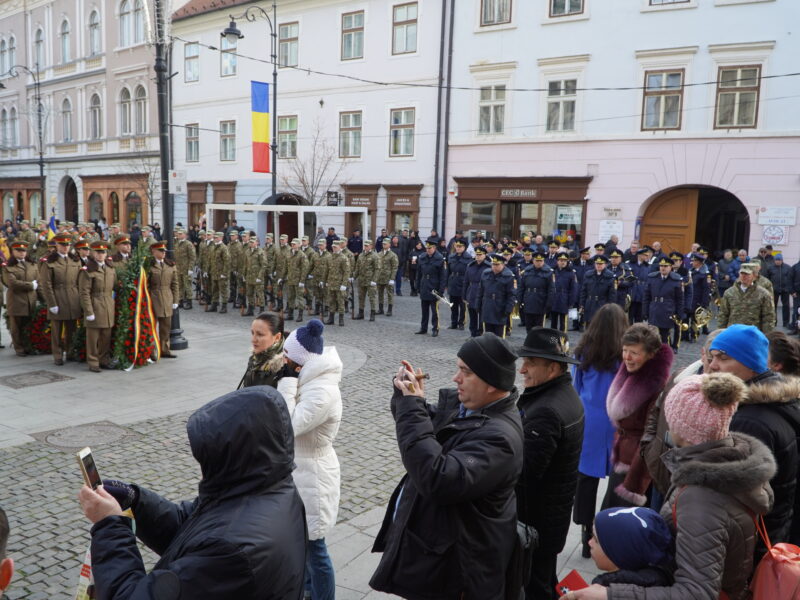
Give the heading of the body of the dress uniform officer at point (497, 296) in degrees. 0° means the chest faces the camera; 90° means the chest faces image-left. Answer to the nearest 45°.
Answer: approximately 45°

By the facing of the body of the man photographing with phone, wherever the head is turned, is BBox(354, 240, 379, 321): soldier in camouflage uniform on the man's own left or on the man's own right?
on the man's own right

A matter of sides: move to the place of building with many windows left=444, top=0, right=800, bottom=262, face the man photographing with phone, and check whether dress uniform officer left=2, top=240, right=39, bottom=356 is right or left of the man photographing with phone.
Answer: right

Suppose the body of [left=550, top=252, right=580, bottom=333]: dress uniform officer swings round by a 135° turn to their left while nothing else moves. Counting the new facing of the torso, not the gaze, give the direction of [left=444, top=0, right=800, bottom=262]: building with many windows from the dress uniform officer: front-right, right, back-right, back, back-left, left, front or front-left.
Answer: left

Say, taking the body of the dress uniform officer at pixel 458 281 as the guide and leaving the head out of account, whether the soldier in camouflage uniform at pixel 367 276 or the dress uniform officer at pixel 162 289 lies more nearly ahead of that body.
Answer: the dress uniform officer

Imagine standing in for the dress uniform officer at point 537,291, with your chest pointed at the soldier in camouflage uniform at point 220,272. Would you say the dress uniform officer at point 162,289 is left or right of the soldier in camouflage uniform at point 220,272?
left

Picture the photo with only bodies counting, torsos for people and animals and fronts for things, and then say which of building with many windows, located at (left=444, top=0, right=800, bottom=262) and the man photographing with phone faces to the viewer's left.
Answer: the man photographing with phone

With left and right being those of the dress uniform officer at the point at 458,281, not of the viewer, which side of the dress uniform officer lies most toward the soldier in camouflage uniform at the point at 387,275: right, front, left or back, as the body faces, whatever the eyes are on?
right

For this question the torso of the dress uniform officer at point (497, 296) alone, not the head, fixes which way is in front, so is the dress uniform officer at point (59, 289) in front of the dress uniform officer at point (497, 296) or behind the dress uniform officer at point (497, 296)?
in front

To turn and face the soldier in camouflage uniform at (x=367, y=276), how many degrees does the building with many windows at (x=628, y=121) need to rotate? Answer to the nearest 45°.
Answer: approximately 45° to its right

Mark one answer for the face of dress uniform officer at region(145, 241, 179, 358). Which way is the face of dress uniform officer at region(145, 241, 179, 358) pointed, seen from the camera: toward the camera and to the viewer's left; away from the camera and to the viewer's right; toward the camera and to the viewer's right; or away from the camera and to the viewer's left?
toward the camera and to the viewer's right

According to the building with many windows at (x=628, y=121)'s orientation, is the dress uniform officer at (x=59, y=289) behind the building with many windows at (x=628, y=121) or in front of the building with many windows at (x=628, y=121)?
in front
